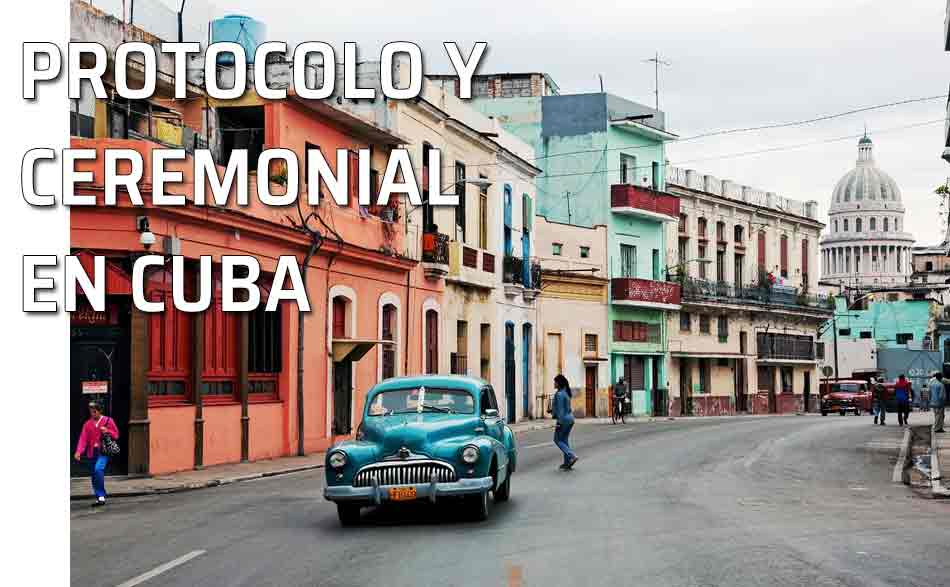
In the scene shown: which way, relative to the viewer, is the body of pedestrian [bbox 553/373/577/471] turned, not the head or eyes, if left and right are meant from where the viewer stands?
facing to the left of the viewer

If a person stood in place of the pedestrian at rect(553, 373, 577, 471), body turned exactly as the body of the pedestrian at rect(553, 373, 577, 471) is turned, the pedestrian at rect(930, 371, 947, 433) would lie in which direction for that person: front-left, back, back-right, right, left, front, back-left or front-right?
back-right

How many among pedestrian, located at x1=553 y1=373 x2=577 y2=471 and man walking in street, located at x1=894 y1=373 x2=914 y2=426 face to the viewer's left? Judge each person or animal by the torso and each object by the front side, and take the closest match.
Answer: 1

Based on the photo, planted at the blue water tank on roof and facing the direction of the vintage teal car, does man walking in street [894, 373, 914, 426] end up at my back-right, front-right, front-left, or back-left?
back-left

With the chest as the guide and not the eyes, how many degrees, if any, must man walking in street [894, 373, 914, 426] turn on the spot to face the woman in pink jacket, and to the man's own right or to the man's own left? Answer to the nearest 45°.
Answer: approximately 180°

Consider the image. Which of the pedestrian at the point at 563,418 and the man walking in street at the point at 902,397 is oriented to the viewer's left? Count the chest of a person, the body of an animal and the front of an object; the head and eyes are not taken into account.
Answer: the pedestrian

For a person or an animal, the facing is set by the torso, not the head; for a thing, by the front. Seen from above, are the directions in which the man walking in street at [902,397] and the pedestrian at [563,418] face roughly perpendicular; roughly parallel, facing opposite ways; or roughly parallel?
roughly perpendicular

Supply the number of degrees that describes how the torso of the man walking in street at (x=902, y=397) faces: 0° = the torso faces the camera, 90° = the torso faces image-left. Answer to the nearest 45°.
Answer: approximately 180°
